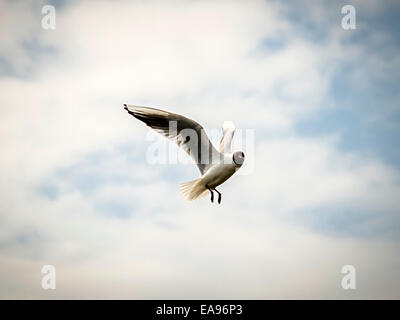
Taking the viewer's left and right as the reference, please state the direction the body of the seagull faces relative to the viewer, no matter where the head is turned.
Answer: facing the viewer and to the right of the viewer
